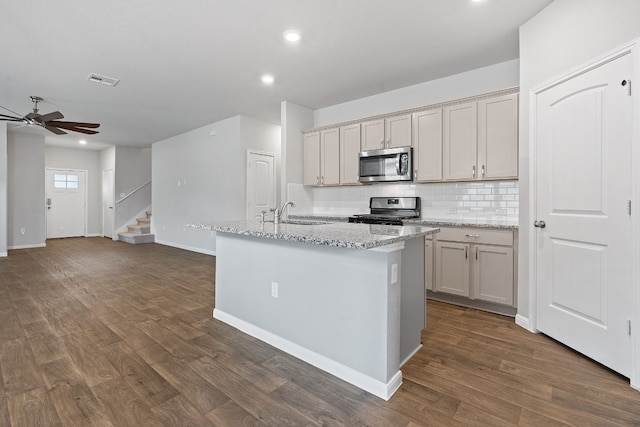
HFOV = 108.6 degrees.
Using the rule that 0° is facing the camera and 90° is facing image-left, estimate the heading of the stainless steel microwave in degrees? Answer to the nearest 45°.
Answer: approximately 45°

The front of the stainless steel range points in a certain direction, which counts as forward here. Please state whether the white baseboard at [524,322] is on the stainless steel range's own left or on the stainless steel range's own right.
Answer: on the stainless steel range's own left

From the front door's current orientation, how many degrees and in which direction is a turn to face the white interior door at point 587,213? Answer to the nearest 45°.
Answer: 0° — it already faces it

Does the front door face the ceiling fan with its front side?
yes

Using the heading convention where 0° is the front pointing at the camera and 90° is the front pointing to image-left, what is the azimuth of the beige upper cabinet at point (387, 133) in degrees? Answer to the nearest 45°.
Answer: approximately 45°

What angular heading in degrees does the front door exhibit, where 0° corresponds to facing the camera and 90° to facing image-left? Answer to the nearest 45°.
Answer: approximately 0°

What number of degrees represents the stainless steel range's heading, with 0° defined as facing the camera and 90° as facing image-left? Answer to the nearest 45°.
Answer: approximately 45°
